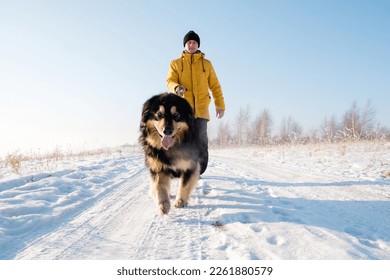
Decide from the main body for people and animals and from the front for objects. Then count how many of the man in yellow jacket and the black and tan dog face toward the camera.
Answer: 2

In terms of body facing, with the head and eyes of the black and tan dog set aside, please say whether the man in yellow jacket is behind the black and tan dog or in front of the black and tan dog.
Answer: behind

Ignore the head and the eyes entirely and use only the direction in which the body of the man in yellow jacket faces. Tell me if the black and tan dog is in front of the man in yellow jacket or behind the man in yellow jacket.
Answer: in front

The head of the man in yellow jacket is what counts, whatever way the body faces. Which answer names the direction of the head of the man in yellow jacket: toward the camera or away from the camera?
toward the camera

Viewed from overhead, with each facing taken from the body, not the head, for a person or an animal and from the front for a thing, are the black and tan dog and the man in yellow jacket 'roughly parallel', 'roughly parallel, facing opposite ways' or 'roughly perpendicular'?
roughly parallel

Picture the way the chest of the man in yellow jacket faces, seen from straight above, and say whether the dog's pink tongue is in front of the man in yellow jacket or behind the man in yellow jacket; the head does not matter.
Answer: in front

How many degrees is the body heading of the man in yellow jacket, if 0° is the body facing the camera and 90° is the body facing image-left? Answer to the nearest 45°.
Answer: approximately 0°

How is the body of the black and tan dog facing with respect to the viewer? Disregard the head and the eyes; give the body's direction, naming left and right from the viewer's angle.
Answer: facing the viewer
